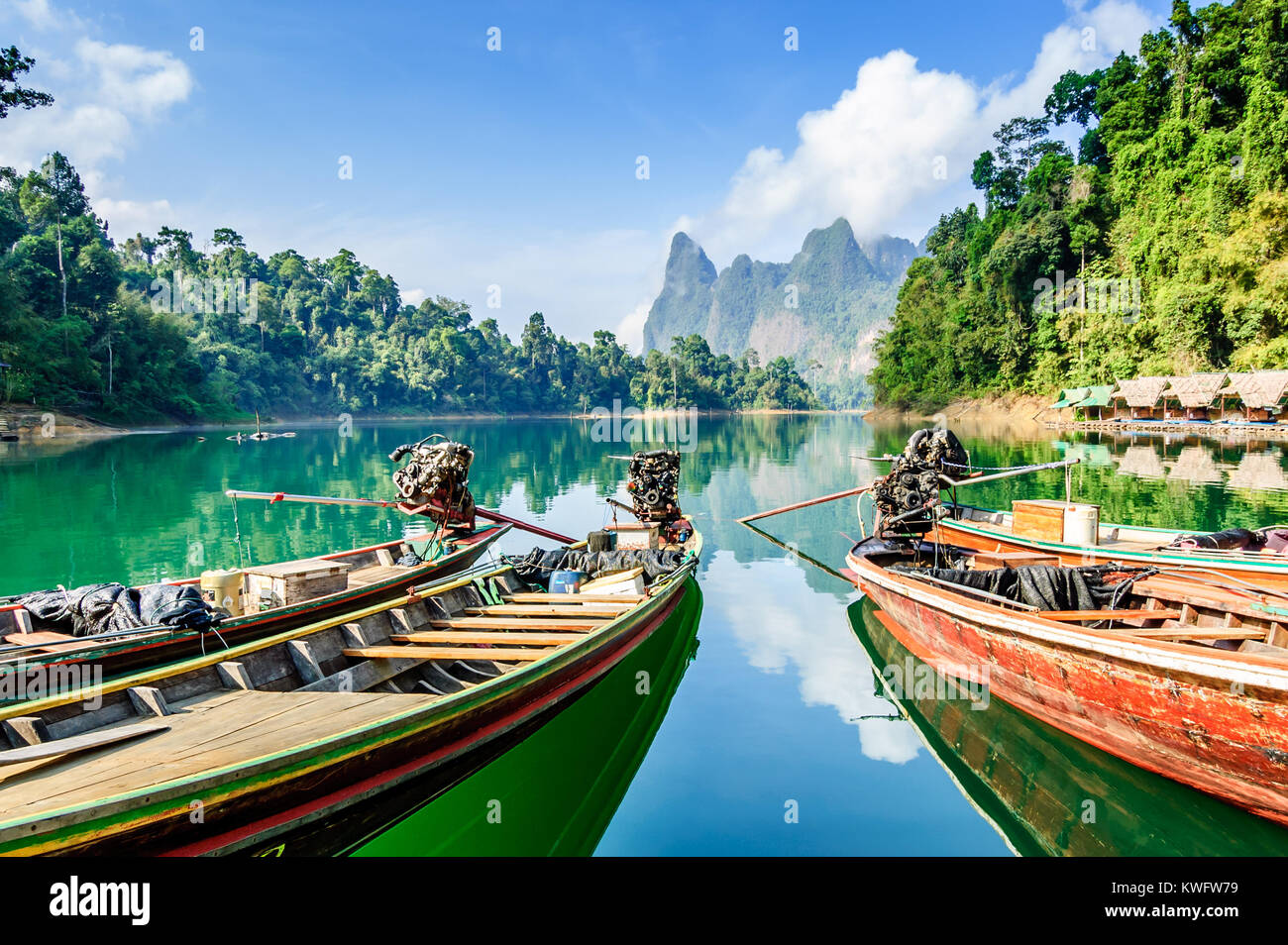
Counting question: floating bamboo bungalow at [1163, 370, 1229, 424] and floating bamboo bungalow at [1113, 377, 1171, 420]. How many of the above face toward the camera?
2

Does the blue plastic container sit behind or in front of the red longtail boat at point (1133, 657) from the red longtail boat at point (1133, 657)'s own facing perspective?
behind

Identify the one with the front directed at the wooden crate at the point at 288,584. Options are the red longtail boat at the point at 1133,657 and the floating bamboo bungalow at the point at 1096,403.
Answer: the floating bamboo bungalow

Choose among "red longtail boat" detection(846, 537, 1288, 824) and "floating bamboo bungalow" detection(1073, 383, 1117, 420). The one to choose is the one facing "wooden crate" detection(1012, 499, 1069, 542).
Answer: the floating bamboo bungalow

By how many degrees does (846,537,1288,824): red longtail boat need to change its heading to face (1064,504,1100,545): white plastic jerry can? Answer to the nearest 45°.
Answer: approximately 135° to its left

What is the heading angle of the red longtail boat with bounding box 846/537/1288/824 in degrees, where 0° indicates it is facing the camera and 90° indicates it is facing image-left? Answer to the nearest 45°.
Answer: approximately 315°

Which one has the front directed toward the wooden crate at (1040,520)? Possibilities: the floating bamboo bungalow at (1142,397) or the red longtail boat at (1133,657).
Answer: the floating bamboo bungalow
